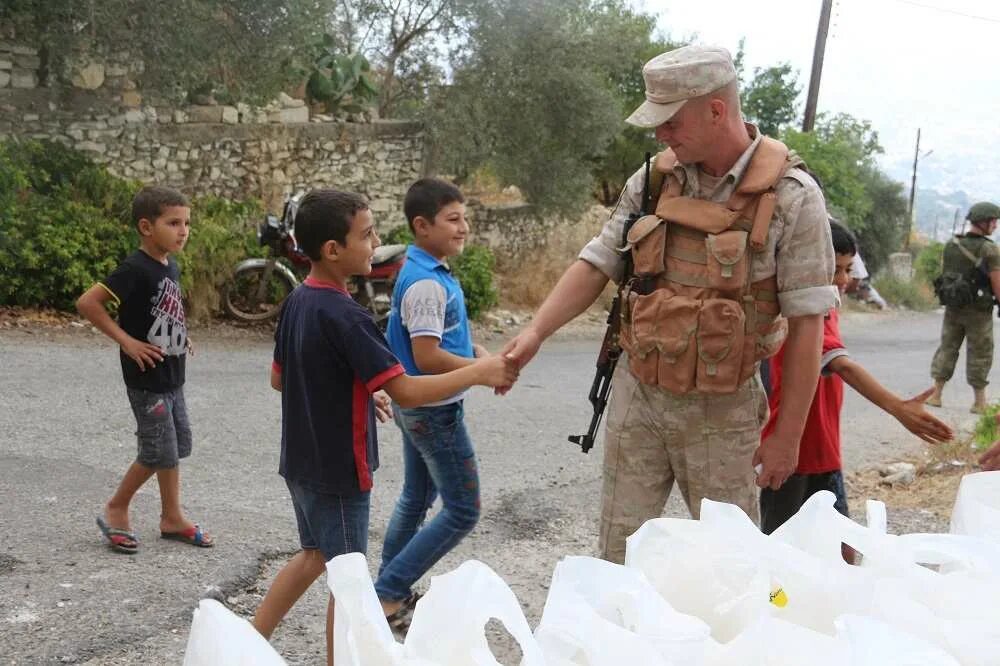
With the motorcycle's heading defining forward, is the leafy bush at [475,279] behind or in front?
behind

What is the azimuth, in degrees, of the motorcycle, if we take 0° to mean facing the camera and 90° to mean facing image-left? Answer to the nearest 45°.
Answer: approximately 90°

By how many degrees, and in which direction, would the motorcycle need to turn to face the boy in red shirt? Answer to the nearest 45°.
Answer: approximately 90° to its left

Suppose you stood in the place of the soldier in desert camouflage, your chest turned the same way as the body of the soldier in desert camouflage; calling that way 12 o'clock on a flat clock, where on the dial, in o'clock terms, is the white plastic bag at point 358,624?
The white plastic bag is roughly at 11 o'clock from the soldier in desert camouflage.

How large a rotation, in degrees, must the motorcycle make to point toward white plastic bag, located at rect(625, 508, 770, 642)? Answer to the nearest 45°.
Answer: approximately 90° to its left

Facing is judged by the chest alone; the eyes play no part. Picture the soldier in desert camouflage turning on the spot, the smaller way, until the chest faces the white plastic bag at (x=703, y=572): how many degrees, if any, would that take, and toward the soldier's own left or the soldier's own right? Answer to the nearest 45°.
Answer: approximately 45° to the soldier's own left

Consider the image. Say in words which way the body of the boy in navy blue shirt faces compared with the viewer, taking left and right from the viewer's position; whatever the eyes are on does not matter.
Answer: facing away from the viewer and to the right of the viewer

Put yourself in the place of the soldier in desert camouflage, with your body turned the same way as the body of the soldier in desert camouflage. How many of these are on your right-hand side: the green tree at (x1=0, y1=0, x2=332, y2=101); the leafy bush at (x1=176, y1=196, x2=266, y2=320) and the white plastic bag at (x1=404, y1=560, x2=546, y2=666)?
2

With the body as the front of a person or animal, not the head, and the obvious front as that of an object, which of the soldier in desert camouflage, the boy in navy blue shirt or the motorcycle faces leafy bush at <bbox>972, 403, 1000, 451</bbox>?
the boy in navy blue shirt

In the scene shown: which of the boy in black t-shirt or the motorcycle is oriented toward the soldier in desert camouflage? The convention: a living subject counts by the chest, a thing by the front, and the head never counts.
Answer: the boy in black t-shirt

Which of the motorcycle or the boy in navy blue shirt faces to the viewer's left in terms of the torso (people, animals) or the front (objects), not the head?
the motorcycle

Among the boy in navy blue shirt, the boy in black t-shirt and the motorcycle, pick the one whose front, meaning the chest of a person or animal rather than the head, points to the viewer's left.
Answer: the motorcycle

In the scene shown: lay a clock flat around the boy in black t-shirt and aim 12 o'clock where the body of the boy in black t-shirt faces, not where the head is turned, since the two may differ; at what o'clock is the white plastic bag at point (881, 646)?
The white plastic bag is roughly at 1 o'clock from the boy in black t-shirt.

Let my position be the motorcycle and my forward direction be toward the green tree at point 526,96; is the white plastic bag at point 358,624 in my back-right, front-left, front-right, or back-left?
back-right
